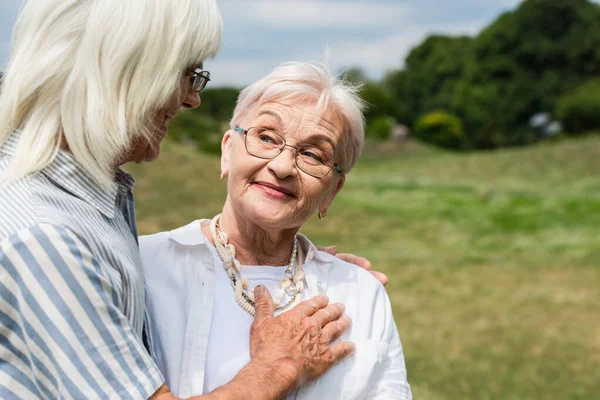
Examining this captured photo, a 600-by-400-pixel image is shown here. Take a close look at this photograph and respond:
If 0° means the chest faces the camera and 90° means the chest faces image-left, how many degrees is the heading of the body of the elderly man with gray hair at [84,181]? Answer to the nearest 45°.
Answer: approximately 270°

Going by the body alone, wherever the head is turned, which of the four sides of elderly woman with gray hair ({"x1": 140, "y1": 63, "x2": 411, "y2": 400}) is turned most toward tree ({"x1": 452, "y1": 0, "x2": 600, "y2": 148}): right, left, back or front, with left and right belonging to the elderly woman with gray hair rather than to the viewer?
back

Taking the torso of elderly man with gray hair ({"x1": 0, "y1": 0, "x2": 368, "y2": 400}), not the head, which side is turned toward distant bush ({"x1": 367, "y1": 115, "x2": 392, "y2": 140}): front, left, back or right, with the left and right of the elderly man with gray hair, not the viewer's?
left

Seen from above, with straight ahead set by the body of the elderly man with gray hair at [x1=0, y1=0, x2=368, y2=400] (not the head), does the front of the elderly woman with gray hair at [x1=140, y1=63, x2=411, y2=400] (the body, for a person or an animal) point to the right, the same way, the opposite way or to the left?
to the right

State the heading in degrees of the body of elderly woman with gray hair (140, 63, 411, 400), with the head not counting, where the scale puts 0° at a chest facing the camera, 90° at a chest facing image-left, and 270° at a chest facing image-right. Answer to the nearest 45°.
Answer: approximately 0°

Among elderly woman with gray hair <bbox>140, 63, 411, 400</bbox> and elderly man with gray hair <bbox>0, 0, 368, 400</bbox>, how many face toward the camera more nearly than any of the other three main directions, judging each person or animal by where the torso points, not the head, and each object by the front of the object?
1

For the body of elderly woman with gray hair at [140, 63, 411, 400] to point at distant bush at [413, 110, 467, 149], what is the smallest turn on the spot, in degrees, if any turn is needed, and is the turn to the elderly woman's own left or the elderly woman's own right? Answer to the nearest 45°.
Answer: approximately 180°

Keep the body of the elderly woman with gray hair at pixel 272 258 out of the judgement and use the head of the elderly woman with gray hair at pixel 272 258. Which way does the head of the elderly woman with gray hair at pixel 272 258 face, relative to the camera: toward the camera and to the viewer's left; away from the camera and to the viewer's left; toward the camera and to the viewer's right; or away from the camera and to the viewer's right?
toward the camera and to the viewer's left

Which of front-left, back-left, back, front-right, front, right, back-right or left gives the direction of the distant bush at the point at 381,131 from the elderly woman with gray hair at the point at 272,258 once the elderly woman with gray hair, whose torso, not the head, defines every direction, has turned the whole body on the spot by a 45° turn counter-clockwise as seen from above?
back-left
